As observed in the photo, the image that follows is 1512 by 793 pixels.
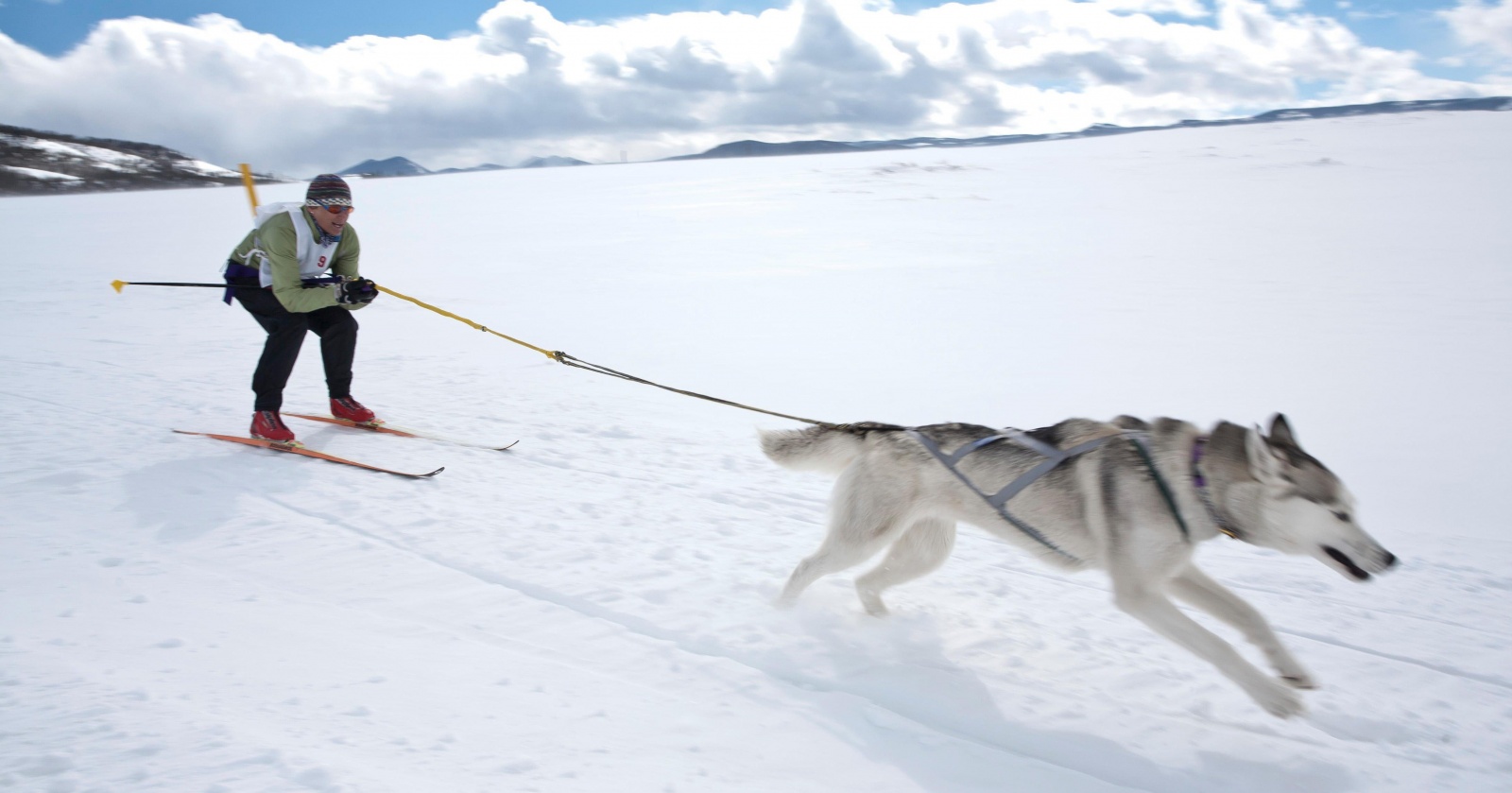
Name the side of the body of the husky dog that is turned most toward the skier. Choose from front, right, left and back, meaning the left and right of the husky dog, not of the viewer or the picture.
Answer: back

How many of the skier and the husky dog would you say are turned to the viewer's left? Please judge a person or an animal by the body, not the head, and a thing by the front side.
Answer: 0

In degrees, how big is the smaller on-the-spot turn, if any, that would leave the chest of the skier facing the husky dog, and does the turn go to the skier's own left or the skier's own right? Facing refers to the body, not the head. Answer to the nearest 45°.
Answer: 0° — they already face it

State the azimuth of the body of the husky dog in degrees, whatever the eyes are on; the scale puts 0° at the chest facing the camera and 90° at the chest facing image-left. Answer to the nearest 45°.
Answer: approximately 270°

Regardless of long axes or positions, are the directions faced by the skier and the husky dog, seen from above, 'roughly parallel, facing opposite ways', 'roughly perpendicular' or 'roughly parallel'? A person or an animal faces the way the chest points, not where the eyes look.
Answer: roughly parallel

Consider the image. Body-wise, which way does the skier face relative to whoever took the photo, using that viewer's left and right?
facing the viewer and to the right of the viewer
